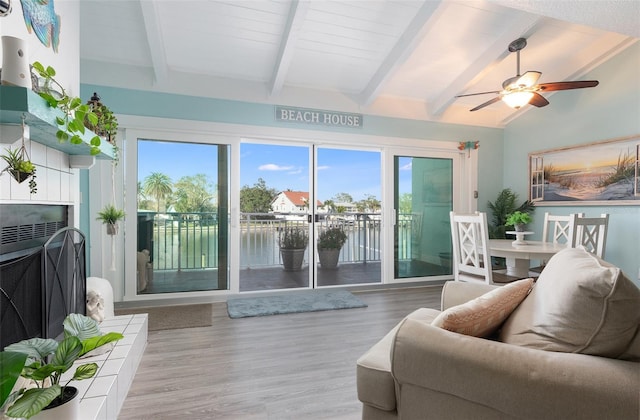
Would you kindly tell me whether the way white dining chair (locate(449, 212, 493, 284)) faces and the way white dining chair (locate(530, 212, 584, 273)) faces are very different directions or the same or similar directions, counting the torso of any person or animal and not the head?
very different directions

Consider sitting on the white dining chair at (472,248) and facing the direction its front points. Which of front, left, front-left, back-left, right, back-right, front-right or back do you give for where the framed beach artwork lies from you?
front

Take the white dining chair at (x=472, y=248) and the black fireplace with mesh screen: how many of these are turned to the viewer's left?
0

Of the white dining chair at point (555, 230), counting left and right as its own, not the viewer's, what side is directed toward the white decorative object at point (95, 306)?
front

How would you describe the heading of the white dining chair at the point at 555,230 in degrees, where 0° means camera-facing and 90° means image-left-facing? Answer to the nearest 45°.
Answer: approximately 45°

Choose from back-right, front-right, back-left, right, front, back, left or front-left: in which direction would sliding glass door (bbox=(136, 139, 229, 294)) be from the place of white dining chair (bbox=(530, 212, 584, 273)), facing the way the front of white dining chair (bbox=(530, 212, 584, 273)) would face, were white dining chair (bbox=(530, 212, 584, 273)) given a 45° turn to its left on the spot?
front-right

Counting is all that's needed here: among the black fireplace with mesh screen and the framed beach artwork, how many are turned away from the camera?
0

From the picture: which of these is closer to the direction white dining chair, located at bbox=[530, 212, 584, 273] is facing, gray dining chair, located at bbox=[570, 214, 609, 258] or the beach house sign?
the beach house sign

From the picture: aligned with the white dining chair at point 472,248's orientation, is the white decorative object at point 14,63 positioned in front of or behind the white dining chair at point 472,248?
behind

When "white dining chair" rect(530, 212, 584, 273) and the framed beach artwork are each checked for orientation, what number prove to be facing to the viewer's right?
0

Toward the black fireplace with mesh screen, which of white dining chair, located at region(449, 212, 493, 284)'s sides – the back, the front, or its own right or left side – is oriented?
back

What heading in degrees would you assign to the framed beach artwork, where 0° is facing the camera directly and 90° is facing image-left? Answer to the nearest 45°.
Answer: approximately 45°

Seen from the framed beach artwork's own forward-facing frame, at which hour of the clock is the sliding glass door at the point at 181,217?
The sliding glass door is roughly at 12 o'clock from the framed beach artwork.

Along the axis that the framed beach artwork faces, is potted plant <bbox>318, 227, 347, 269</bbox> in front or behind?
in front

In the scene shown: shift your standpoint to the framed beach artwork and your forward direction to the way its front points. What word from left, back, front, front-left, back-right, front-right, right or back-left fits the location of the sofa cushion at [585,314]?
front-left
